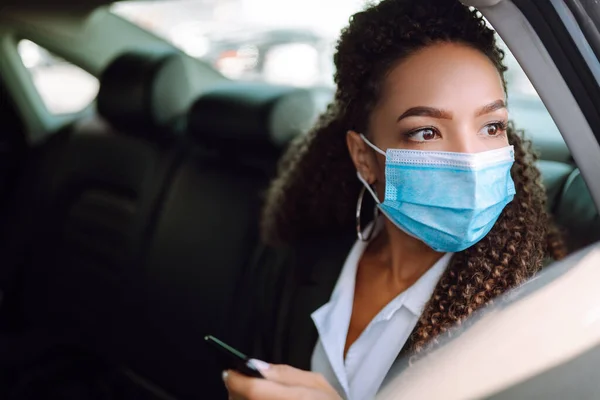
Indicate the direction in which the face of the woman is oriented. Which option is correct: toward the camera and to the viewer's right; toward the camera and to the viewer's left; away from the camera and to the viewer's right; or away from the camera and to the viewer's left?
toward the camera and to the viewer's right

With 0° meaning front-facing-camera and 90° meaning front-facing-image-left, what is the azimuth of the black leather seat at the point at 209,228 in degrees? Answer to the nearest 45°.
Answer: approximately 45°

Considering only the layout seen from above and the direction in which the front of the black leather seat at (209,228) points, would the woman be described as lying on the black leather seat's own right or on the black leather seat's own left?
on the black leather seat's own left

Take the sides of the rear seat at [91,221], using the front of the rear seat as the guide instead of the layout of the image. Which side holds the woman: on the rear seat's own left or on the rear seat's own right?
on the rear seat's own left

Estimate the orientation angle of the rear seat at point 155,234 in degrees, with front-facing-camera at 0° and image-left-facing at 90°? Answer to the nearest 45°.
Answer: approximately 45°

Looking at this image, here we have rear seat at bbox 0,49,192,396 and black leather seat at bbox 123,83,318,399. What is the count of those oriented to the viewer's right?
0

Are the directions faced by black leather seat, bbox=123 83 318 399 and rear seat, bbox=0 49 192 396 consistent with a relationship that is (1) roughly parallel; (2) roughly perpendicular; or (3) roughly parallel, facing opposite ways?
roughly parallel

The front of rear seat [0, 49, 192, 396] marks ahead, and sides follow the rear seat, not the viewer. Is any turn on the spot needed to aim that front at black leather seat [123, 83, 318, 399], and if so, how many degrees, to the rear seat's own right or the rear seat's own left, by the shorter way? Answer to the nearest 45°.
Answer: approximately 90° to the rear seat's own left

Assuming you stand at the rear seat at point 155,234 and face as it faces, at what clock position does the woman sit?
The woman is roughly at 10 o'clock from the rear seat.

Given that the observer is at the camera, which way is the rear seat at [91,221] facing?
facing the viewer and to the left of the viewer

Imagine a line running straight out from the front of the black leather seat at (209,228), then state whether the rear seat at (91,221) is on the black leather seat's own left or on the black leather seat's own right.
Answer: on the black leather seat's own right
